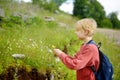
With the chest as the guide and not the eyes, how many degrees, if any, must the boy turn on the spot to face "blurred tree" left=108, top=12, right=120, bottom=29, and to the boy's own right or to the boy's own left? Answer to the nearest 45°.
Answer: approximately 90° to the boy's own right

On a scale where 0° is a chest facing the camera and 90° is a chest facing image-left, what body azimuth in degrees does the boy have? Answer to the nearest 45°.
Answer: approximately 90°

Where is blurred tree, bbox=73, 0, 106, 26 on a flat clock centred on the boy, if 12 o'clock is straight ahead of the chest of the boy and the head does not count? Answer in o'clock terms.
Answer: The blurred tree is roughly at 3 o'clock from the boy.
